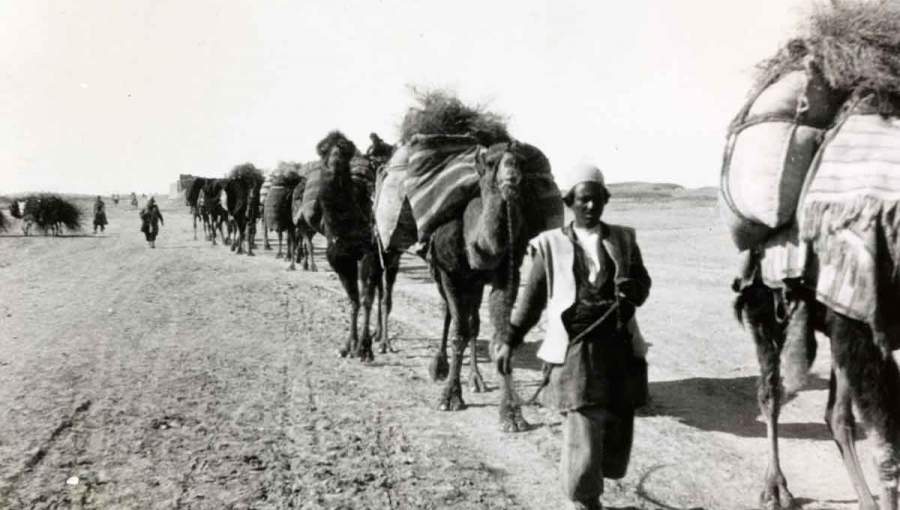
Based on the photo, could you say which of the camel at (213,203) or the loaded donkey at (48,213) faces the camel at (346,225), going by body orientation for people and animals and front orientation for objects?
the camel at (213,203)

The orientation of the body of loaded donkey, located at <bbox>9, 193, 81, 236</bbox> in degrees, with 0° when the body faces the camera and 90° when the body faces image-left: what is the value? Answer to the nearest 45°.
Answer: approximately 90°

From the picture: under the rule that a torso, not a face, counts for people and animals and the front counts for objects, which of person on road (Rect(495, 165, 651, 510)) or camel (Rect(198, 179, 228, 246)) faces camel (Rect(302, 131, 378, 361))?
camel (Rect(198, 179, 228, 246))

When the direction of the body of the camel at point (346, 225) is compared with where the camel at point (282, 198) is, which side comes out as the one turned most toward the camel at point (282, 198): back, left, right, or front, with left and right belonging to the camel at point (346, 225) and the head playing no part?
back

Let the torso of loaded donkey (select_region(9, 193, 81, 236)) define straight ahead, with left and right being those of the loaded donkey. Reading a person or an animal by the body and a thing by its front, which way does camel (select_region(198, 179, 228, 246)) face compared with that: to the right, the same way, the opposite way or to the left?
to the left

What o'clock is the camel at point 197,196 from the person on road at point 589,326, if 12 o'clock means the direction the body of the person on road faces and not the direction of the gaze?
The camel is roughly at 5 o'clock from the person on road.

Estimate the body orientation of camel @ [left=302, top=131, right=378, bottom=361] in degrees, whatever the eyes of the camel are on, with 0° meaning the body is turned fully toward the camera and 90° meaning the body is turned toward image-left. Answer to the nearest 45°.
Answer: approximately 0°

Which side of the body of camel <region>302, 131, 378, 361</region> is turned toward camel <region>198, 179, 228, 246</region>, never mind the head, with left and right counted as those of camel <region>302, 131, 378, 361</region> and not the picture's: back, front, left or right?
back
